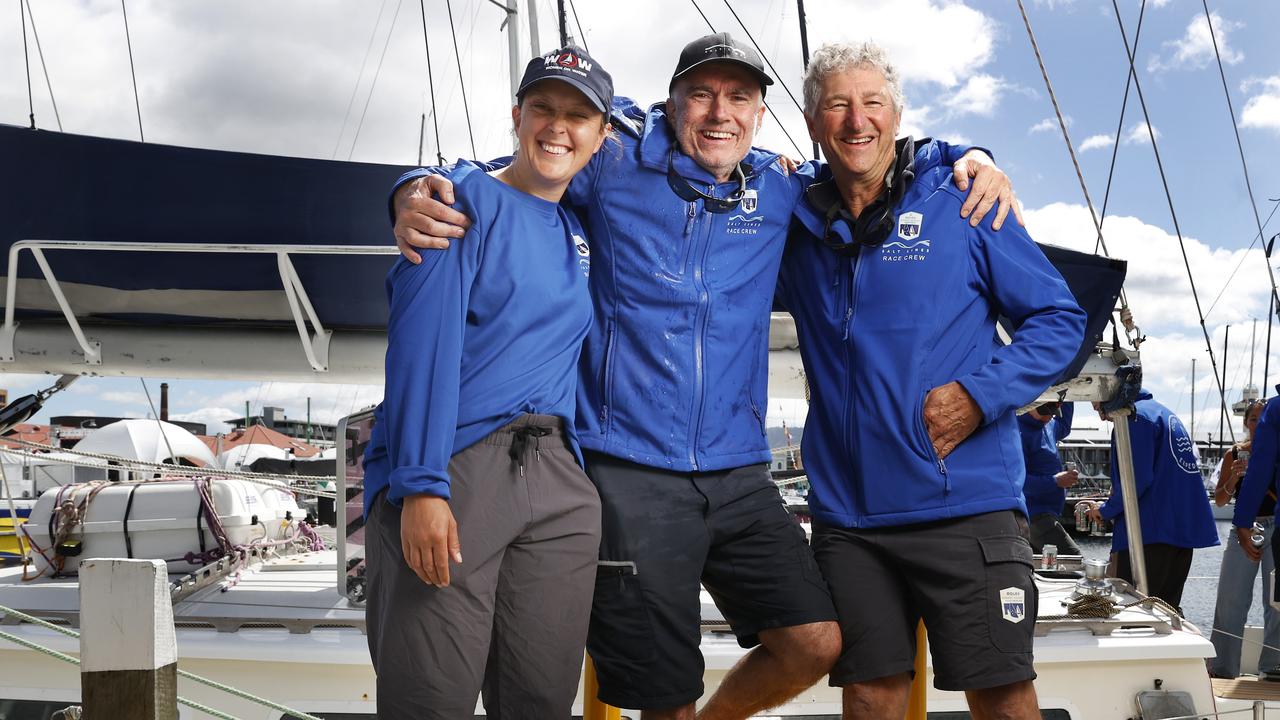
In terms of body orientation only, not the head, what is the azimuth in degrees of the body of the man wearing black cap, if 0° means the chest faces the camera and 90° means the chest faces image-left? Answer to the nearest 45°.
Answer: approximately 0°

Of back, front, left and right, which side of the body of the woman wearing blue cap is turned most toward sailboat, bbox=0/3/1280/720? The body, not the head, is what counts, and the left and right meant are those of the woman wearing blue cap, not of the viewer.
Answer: back

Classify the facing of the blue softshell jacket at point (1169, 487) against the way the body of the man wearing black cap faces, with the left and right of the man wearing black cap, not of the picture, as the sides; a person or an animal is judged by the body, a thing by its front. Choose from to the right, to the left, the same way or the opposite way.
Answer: the opposite way

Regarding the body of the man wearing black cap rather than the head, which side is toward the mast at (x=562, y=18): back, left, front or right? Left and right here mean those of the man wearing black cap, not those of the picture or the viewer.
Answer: back

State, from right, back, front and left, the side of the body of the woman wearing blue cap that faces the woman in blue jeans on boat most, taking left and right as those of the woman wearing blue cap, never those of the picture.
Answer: left
